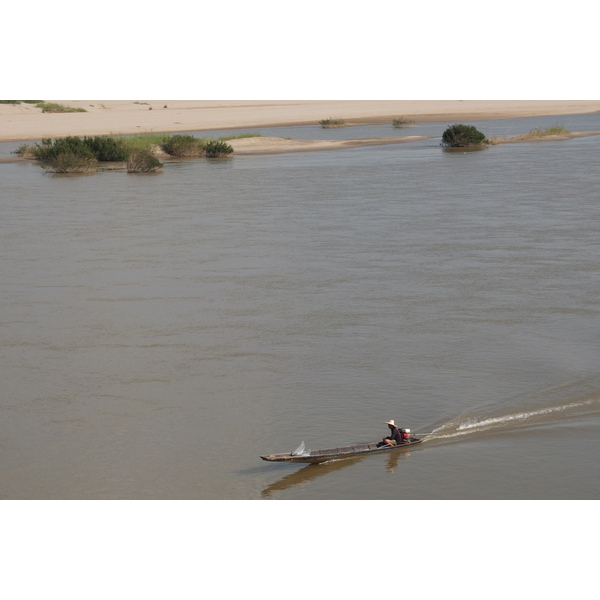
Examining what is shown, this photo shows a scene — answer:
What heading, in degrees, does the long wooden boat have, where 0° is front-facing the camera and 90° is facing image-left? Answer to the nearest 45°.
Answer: approximately 90°

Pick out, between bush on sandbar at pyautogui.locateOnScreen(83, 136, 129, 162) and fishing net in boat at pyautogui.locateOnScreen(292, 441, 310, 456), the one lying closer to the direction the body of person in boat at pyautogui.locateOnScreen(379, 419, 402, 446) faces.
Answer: the fishing net in boat

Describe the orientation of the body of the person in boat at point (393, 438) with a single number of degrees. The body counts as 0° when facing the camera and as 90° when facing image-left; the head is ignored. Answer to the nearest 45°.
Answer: approximately 90°

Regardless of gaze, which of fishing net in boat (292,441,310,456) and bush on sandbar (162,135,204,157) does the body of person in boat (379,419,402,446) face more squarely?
the fishing net in boat

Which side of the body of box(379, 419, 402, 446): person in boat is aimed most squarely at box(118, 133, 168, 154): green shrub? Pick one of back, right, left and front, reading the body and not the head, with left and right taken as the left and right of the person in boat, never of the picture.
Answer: right

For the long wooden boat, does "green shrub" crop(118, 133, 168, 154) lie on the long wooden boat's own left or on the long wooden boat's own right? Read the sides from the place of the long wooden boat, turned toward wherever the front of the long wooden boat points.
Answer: on the long wooden boat's own right

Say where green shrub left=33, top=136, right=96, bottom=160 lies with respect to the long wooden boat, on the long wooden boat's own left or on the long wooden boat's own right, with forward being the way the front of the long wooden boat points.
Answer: on the long wooden boat's own right

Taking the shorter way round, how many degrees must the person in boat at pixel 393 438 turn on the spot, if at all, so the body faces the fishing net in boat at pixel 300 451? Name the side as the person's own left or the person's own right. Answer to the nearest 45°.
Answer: approximately 45° to the person's own left
